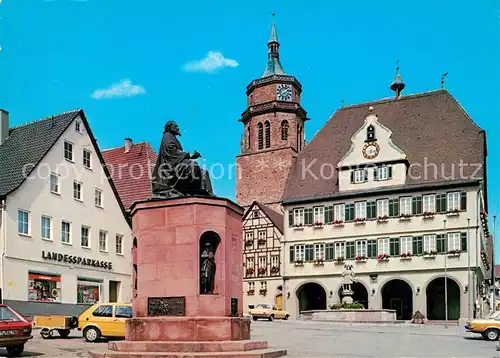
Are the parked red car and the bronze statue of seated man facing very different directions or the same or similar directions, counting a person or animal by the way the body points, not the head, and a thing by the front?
very different directions

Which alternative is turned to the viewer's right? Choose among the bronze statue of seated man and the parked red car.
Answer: the bronze statue of seated man

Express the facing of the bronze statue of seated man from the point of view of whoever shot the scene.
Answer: facing to the right of the viewer

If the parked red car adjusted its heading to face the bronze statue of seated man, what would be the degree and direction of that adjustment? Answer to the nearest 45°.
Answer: approximately 135° to its left

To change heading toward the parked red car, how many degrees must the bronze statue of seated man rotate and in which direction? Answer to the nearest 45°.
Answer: approximately 180°
